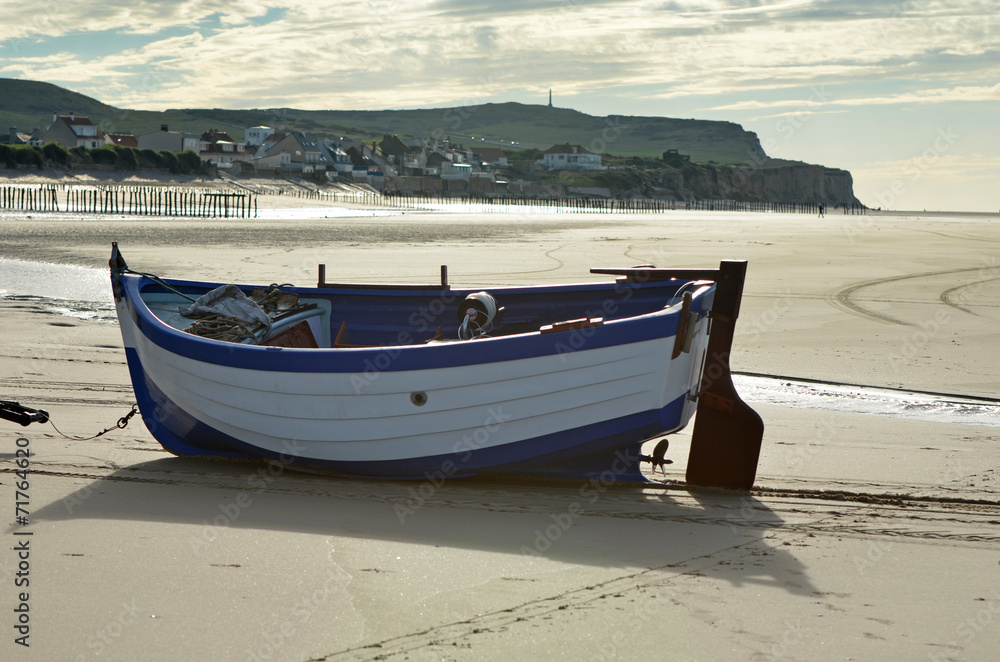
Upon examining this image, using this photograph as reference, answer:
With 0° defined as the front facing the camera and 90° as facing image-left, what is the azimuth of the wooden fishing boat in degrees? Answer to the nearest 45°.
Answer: approximately 90°
